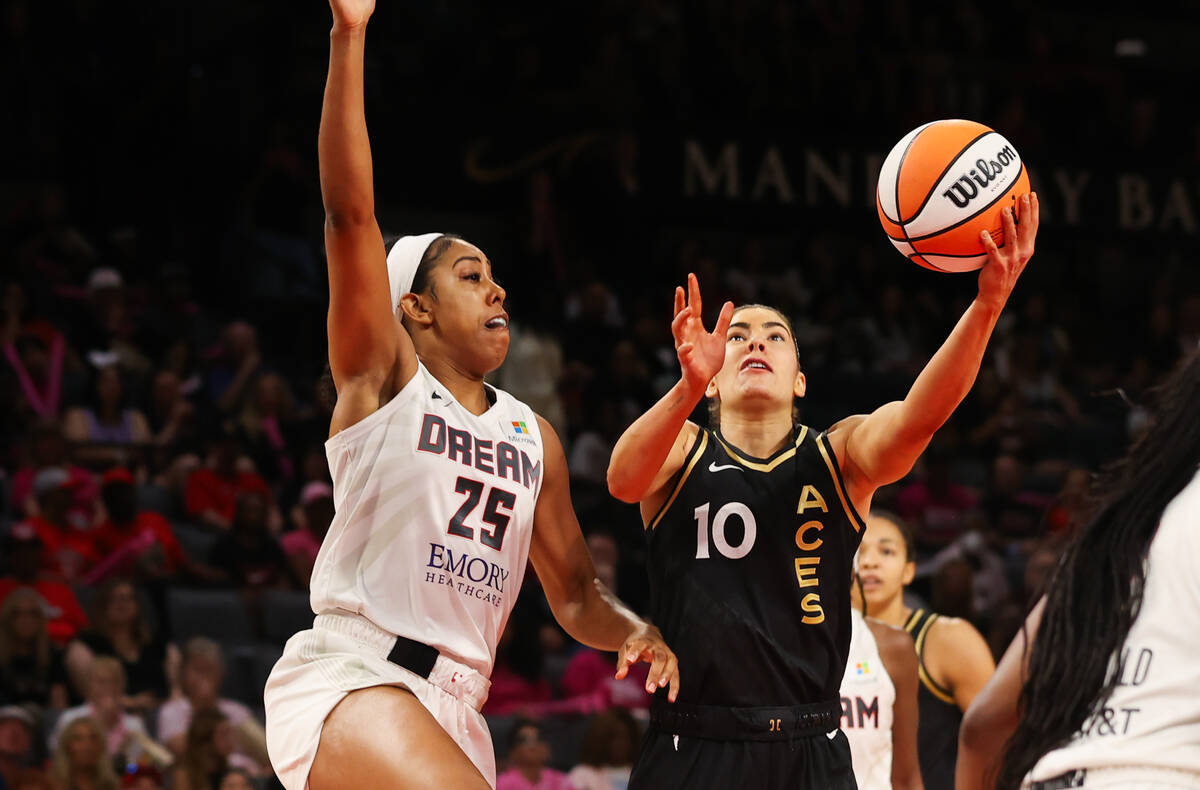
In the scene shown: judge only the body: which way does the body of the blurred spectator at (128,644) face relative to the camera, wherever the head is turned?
toward the camera

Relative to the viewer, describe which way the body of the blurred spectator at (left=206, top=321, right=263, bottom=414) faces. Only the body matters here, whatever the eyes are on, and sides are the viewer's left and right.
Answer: facing the viewer and to the right of the viewer

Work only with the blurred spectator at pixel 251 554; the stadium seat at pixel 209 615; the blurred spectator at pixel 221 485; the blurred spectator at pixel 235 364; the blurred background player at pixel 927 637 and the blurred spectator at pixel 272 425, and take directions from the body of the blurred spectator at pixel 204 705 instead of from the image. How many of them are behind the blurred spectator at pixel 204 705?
5

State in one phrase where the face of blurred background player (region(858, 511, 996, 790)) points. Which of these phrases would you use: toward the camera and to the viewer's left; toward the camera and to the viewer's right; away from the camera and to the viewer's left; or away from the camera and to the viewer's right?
toward the camera and to the viewer's left

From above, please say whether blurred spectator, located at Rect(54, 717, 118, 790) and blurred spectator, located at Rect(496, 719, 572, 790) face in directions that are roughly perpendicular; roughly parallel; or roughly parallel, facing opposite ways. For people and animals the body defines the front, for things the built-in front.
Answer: roughly parallel

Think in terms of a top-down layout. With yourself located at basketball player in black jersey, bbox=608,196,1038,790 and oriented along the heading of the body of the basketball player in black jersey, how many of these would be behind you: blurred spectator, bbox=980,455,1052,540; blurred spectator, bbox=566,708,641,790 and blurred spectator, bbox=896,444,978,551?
3

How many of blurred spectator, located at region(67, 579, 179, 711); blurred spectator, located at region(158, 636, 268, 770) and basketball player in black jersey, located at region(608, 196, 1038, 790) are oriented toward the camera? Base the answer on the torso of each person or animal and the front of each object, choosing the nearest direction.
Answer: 3

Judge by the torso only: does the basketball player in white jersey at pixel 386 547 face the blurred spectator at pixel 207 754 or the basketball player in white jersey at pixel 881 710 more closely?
the basketball player in white jersey

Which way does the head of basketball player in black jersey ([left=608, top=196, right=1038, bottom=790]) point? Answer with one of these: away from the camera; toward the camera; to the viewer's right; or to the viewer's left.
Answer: toward the camera

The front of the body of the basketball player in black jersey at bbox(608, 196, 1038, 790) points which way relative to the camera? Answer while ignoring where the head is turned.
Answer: toward the camera

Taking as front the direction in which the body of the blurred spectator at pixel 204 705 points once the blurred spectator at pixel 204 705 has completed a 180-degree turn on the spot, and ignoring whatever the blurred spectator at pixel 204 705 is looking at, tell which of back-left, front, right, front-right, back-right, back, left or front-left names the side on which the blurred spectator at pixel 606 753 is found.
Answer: right

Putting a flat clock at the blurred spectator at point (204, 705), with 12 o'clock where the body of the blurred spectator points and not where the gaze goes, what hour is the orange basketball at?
The orange basketball is roughly at 11 o'clock from the blurred spectator.

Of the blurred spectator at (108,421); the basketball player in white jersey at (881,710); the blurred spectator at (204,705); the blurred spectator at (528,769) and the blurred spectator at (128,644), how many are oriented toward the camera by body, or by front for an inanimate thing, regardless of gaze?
5

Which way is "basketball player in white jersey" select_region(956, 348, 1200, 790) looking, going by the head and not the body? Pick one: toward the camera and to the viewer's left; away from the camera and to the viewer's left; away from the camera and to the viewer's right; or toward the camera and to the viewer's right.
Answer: away from the camera and to the viewer's left

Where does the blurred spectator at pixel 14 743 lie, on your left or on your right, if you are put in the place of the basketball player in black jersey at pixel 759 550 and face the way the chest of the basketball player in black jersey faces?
on your right

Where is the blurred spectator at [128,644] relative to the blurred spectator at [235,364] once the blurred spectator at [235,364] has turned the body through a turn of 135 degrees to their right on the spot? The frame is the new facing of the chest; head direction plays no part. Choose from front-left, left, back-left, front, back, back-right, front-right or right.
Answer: left

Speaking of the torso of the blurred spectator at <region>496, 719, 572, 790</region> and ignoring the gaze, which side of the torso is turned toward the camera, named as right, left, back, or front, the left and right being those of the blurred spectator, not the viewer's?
front

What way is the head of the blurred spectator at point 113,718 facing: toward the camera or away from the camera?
toward the camera

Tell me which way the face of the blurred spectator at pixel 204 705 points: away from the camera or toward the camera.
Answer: toward the camera
